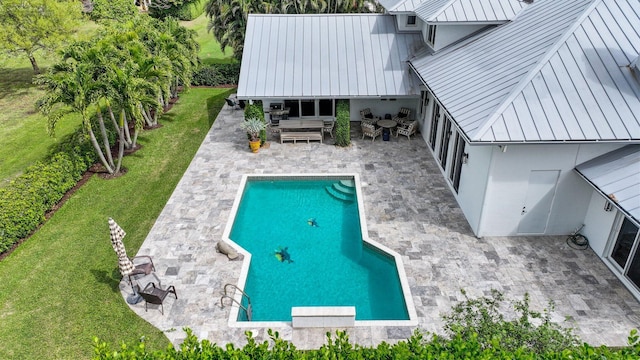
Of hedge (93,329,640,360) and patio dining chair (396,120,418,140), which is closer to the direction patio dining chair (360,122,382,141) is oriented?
the patio dining chair

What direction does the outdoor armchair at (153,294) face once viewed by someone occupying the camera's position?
facing away from the viewer and to the right of the viewer

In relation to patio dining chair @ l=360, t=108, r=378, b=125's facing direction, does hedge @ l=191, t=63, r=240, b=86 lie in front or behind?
behind

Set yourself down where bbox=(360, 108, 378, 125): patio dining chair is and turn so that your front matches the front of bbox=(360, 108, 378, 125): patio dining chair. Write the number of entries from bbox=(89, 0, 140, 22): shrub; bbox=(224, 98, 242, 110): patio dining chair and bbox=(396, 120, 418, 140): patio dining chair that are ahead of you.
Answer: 1

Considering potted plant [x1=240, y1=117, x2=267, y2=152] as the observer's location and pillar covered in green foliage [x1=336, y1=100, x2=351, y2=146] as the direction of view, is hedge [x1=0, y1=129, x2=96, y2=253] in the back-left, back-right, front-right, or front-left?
back-right

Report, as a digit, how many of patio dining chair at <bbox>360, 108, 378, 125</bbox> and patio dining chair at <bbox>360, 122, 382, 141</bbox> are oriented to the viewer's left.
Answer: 0

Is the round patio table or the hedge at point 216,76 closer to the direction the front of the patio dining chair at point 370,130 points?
the round patio table

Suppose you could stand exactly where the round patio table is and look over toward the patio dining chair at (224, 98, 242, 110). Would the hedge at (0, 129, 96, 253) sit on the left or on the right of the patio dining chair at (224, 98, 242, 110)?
left

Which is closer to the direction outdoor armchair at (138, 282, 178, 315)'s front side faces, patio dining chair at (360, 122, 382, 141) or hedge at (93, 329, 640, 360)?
the patio dining chair

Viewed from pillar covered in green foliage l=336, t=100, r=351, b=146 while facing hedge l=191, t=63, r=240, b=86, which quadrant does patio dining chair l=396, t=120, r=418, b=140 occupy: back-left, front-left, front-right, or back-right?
back-right

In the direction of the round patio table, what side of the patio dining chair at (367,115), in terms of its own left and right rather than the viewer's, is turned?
front

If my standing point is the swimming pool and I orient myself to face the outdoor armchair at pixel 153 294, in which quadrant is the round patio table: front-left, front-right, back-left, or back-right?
back-right

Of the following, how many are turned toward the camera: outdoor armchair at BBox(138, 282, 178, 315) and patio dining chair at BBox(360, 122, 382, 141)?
0

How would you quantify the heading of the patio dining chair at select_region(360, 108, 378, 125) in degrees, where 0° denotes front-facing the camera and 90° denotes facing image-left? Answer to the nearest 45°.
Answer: approximately 315°

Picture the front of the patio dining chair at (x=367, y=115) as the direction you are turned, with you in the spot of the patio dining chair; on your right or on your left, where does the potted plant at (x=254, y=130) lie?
on your right

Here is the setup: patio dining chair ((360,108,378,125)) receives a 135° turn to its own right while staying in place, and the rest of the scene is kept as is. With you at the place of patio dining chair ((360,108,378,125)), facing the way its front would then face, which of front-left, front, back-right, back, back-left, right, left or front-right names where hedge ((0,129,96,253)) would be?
front-left

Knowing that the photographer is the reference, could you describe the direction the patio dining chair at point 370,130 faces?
facing away from the viewer and to the right of the viewer
